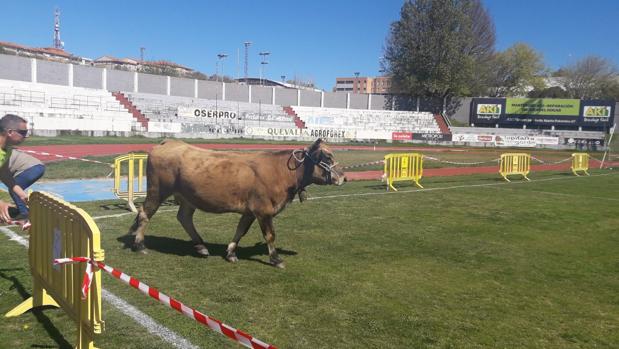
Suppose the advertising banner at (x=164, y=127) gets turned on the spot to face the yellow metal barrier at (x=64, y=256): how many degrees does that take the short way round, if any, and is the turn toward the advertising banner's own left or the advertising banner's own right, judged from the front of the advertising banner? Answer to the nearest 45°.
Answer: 0° — it already faces it

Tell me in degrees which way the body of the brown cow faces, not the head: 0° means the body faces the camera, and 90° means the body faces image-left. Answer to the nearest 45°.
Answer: approximately 270°

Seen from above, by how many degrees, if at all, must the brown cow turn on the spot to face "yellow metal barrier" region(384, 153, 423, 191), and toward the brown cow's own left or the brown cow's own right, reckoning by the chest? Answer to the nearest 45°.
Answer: approximately 45° to the brown cow's own left

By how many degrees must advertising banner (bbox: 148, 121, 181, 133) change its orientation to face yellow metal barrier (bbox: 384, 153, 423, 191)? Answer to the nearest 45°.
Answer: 0° — it already faces it

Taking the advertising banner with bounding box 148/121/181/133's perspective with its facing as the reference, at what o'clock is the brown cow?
The brown cow is roughly at 12 o'clock from the advertising banner.

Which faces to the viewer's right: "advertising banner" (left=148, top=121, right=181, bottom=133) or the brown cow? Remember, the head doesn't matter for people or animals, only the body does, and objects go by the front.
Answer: the brown cow

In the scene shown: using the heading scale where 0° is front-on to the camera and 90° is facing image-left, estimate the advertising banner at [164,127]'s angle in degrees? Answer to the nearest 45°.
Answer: approximately 0°

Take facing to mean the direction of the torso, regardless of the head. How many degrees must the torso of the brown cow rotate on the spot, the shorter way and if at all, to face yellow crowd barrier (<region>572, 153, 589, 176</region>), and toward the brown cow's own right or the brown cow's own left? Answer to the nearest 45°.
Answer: approximately 45° to the brown cow's own left

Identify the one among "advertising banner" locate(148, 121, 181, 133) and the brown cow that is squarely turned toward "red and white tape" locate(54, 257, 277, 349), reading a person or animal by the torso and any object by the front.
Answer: the advertising banner

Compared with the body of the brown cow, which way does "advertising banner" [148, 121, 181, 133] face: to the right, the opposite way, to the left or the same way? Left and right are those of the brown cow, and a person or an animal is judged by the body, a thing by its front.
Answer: to the right
